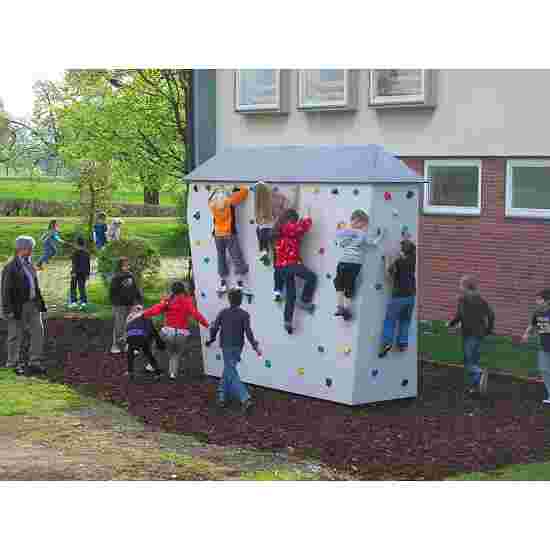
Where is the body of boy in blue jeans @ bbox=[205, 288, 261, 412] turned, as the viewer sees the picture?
away from the camera

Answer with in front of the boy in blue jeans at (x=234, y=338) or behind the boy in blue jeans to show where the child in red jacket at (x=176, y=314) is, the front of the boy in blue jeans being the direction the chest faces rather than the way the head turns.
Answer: in front

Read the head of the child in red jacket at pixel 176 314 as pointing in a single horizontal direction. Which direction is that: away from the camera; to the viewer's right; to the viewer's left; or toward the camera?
away from the camera

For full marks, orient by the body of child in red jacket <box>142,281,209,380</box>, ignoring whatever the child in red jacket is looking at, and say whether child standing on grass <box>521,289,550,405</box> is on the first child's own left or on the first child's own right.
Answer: on the first child's own right

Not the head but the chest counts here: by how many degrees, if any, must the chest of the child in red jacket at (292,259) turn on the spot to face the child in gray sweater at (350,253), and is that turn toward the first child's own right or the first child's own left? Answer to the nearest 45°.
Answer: approximately 90° to the first child's own right

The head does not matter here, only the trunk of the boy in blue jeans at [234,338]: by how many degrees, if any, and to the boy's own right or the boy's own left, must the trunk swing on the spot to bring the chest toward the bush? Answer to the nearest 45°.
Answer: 0° — they already face it

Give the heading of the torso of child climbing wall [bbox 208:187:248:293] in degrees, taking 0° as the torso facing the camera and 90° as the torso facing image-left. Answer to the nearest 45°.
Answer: approximately 180°
